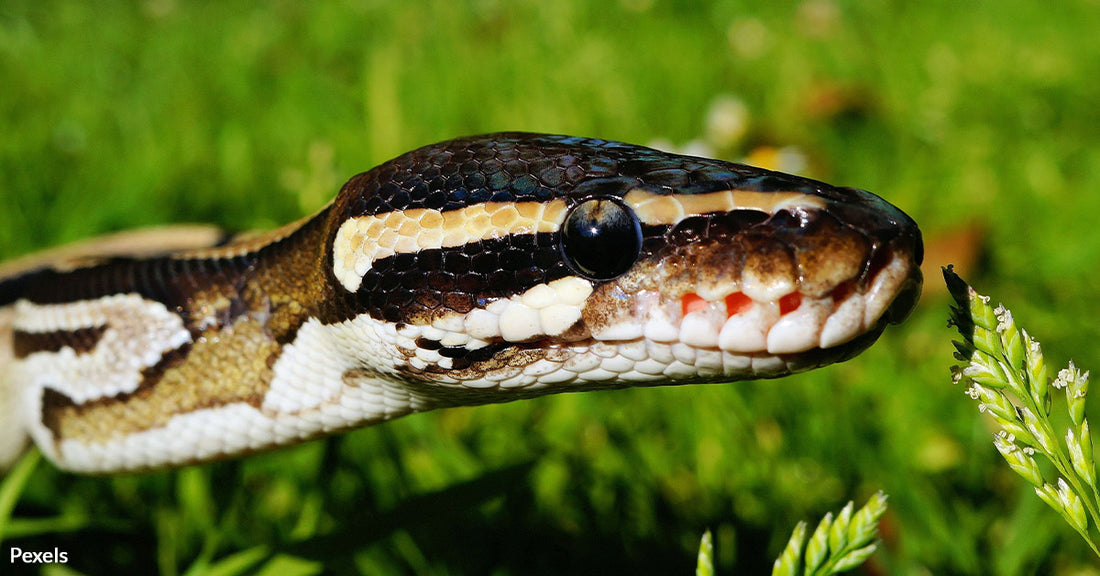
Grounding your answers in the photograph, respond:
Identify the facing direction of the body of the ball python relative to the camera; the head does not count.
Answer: to the viewer's right

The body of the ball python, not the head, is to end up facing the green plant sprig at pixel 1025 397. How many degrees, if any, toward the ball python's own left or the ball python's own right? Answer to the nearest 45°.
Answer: approximately 45° to the ball python's own right

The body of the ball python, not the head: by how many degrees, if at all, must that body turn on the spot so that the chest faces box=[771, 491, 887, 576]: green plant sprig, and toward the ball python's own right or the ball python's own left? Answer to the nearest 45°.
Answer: approximately 45° to the ball python's own right
